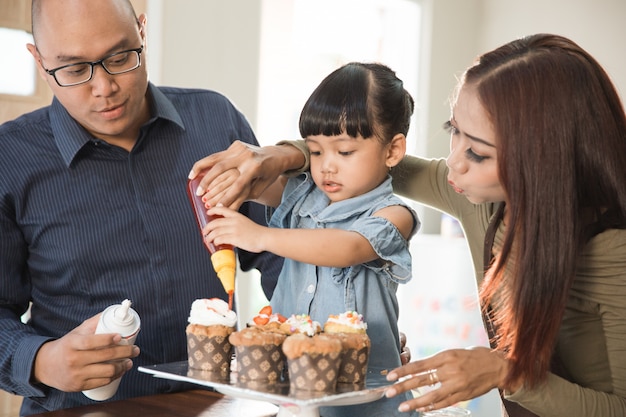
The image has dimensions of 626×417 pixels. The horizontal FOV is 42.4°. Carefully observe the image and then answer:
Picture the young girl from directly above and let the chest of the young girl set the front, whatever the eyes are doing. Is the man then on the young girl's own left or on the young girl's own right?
on the young girl's own right

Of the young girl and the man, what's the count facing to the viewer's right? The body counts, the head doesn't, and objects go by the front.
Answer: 0

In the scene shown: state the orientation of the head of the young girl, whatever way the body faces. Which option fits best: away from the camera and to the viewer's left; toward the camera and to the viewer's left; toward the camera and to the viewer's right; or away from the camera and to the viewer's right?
toward the camera and to the viewer's left

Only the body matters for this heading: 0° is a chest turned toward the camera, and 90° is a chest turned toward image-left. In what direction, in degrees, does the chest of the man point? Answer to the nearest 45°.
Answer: approximately 0°

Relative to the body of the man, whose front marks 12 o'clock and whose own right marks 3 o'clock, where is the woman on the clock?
The woman is roughly at 10 o'clock from the man.

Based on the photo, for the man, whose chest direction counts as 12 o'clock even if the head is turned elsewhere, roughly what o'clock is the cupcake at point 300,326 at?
The cupcake is roughly at 11 o'clock from the man.

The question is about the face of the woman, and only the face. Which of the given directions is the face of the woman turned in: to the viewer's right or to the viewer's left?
to the viewer's left

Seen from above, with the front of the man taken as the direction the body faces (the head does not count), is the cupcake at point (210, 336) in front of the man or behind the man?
in front
